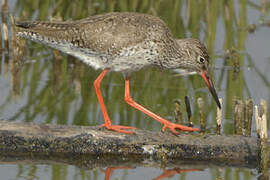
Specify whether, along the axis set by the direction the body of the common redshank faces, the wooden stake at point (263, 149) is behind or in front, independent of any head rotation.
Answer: in front

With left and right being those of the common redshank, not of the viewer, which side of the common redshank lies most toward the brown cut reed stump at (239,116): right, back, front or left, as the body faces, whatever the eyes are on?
front

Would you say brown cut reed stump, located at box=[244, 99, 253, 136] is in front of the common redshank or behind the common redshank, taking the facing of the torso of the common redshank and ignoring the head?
in front

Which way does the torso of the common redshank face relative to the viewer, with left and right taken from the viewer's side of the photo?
facing to the right of the viewer
